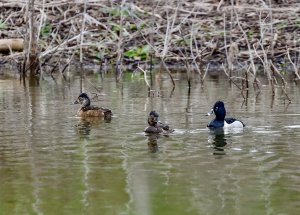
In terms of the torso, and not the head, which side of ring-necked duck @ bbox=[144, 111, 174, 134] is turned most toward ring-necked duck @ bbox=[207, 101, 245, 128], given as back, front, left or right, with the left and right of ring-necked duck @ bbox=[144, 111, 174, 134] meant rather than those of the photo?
back

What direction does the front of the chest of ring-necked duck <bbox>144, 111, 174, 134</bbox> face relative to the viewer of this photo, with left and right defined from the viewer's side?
facing the viewer and to the left of the viewer

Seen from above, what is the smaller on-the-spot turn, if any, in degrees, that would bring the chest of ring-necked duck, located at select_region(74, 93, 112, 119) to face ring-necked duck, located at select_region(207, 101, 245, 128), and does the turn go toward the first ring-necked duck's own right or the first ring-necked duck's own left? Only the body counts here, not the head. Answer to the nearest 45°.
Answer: approximately 135° to the first ring-necked duck's own left

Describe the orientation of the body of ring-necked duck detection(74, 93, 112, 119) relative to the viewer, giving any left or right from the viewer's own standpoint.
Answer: facing to the left of the viewer

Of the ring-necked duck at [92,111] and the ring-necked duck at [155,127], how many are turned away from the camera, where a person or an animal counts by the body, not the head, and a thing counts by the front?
0
